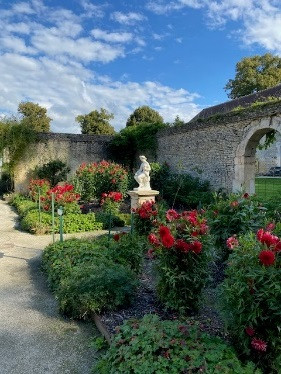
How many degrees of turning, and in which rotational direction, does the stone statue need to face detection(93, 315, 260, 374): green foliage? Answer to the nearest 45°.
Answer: approximately 45° to its left

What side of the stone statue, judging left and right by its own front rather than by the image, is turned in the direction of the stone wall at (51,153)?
right

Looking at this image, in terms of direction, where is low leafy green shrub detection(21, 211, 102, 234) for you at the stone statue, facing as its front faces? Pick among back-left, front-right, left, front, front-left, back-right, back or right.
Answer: front-right

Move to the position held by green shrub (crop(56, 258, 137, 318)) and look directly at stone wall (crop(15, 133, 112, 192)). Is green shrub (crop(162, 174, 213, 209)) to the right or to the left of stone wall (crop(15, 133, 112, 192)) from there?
right

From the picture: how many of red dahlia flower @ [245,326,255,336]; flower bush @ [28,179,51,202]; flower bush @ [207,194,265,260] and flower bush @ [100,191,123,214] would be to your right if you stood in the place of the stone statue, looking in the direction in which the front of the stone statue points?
2

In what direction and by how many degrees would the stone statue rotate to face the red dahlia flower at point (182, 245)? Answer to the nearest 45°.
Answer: approximately 45° to its left

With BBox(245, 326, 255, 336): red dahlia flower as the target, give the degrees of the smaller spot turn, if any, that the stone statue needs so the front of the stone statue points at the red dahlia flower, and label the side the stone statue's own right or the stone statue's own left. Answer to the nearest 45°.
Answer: approximately 45° to the stone statue's own left

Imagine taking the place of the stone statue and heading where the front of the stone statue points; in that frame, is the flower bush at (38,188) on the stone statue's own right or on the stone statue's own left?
on the stone statue's own right

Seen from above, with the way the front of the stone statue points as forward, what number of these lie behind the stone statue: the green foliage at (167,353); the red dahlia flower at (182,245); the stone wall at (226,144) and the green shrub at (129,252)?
1

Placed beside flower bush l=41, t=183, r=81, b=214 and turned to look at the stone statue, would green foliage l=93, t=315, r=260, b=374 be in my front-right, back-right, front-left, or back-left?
front-right

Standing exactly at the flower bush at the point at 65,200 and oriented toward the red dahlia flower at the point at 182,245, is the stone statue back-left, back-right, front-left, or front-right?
front-left

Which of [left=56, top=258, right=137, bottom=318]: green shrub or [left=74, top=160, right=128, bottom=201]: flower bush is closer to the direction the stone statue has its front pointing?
the green shrub

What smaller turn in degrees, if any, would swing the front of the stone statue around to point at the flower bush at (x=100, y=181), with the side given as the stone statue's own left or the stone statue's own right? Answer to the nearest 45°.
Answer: approximately 90° to the stone statue's own right

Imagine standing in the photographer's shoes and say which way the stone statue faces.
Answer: facing the viewer and to the left of the viewer

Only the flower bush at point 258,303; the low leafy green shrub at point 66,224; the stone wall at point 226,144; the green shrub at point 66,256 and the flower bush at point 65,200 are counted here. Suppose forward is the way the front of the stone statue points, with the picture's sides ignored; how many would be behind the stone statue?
1

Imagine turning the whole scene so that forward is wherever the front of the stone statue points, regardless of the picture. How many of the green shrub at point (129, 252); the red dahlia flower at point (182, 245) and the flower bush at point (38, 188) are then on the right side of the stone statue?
1

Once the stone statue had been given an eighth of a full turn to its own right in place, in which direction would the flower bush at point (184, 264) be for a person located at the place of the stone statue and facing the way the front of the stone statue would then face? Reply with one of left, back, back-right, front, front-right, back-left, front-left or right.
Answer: left
